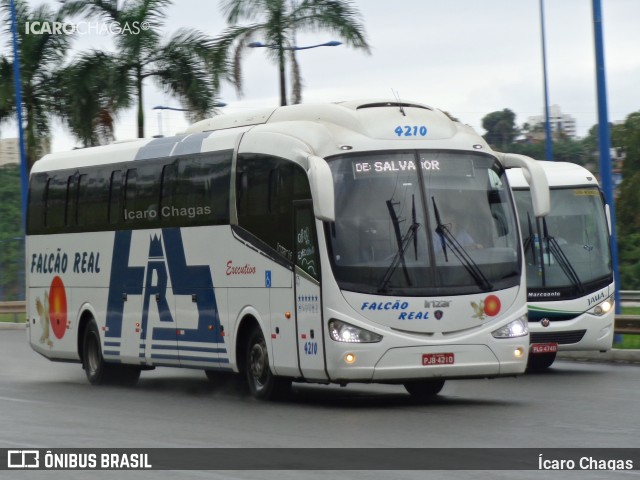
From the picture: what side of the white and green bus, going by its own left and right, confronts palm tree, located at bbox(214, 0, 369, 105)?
back

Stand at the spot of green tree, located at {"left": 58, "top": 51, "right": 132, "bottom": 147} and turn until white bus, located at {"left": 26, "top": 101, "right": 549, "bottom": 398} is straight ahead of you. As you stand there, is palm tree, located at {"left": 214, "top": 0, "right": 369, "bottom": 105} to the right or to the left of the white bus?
left

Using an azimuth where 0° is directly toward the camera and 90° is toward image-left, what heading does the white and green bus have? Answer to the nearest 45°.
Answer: approximately 315°

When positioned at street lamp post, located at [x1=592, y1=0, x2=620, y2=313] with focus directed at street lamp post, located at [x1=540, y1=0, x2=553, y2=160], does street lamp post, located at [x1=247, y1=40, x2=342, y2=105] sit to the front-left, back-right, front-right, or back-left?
front-left

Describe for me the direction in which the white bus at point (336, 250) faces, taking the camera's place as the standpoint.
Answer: facing the viewer and to the right of the viewer

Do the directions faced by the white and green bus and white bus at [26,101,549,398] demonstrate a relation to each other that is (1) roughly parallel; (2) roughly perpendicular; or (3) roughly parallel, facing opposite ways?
roughly parallel

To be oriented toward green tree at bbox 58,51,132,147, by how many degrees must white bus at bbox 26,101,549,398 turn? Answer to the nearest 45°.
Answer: approximately 135° to its left

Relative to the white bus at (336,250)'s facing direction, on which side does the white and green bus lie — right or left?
on its left

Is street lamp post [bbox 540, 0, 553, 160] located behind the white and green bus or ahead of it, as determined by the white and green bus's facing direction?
behind

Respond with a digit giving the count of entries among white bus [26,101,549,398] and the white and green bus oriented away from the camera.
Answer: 0
